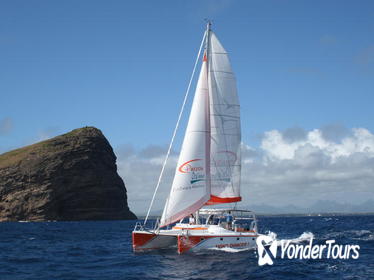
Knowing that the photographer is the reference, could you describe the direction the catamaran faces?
facing the viewer and to the left of the viewer
